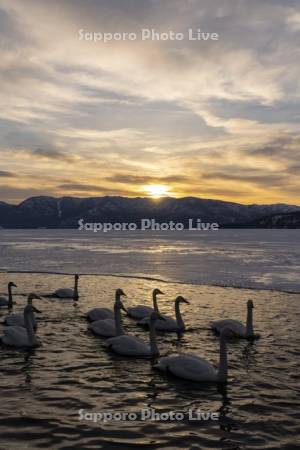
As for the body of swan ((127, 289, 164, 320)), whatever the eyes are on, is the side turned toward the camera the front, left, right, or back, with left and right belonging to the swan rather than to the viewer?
right

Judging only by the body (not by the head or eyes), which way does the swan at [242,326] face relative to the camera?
to the viewer's right

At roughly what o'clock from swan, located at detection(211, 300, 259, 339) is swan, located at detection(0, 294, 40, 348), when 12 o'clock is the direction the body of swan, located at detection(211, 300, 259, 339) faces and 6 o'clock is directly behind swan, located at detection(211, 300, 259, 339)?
swan, located at detection(0, 294, 40, 348) is roughly at 5 o'clock from swan, located at detection(211, 300, 259, 339).

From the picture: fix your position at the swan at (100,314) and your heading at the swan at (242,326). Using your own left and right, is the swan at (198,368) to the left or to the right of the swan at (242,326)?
right

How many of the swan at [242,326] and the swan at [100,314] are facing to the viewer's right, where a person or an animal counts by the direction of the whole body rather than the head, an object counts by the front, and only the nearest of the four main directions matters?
2

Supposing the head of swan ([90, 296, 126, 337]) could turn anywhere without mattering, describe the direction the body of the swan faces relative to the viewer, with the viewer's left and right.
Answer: facing to the right of the viewer

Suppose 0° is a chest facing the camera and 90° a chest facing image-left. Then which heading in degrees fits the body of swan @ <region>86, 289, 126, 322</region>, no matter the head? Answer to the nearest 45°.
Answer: approximately 270°

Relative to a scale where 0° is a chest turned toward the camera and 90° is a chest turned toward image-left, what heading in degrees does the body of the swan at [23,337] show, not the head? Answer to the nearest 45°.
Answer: approximately 270°

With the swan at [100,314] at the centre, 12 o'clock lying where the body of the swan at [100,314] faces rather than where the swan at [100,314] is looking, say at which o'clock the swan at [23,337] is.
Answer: the swan at [23,337] is roughly at 4 o'clock from the swan at [100,314].

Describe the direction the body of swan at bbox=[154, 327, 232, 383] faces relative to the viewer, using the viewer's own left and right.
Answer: facing to the right of the viewer
